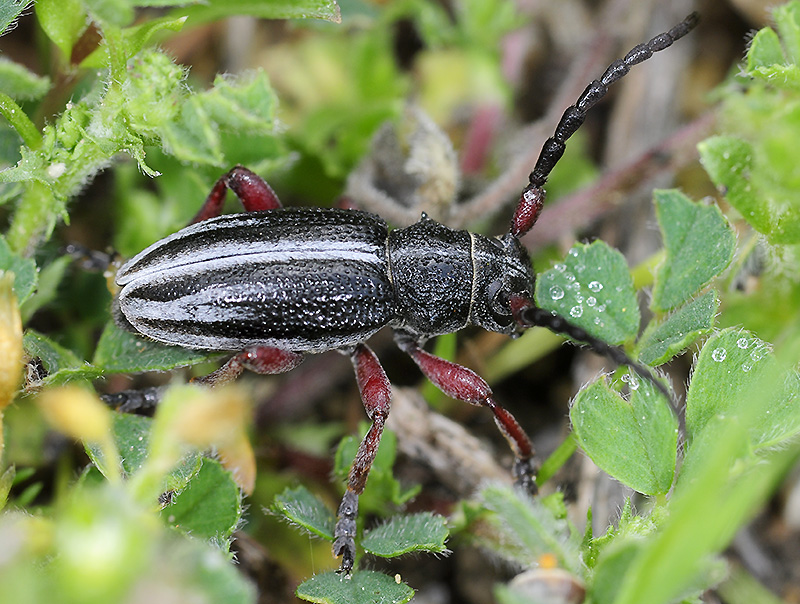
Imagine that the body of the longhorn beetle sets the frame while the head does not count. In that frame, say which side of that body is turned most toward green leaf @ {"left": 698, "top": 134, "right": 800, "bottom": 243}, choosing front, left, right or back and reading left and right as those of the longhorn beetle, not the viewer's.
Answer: front

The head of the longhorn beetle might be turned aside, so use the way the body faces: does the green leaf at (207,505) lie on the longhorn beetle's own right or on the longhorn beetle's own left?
on the longhorn beetle's own right

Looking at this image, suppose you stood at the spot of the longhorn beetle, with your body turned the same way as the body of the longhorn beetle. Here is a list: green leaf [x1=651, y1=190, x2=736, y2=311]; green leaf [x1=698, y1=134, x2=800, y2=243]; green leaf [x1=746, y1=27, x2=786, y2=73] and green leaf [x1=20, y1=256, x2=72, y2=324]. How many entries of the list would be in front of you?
3

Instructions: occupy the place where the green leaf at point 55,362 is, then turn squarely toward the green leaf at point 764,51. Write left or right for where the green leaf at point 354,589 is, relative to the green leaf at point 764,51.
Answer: right

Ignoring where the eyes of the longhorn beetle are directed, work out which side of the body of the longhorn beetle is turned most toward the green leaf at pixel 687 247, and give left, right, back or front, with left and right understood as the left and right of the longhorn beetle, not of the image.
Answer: front

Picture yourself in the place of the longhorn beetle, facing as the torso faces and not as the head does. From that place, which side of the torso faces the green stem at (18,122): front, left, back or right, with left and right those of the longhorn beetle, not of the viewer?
back

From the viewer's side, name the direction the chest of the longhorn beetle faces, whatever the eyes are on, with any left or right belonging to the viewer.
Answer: facing to the right of the viewer

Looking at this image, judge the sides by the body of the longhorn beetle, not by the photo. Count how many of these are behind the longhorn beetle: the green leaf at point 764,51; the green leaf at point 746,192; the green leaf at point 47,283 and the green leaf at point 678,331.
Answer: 1
